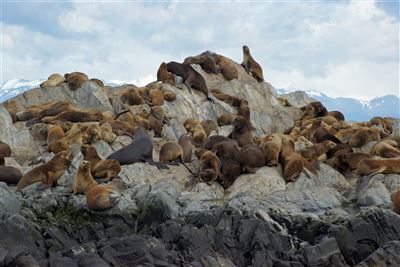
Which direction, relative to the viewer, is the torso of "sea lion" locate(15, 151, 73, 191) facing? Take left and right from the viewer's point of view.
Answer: facing to the right of the viewer

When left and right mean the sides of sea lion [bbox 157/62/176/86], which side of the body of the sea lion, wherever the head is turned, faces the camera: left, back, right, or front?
left

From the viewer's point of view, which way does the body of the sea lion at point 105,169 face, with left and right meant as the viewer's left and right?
facing to the left of the viewer

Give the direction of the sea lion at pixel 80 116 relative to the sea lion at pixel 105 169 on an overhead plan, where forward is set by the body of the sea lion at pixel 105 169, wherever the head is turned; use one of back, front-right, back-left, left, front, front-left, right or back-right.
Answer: right

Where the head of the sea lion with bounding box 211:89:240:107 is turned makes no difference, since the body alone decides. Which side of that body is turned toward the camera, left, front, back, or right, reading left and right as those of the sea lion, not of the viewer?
left

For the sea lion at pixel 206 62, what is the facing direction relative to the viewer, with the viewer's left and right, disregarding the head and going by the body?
facing to the left of the viewer

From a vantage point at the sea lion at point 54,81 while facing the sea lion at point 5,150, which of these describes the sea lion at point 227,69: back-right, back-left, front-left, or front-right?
back-left

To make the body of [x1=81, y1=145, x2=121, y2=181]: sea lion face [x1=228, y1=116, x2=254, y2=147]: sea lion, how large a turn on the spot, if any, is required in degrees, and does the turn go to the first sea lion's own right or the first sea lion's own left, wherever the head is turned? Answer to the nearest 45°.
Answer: approximately 135° to the first sea lion's own right
